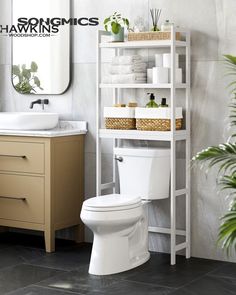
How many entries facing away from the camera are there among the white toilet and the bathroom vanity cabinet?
0

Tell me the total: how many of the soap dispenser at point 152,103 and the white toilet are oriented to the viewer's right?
0

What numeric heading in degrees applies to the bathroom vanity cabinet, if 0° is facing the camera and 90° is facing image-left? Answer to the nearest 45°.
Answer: approximately 45°

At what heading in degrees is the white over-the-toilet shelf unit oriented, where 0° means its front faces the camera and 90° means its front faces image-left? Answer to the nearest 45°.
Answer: approximately 45°
